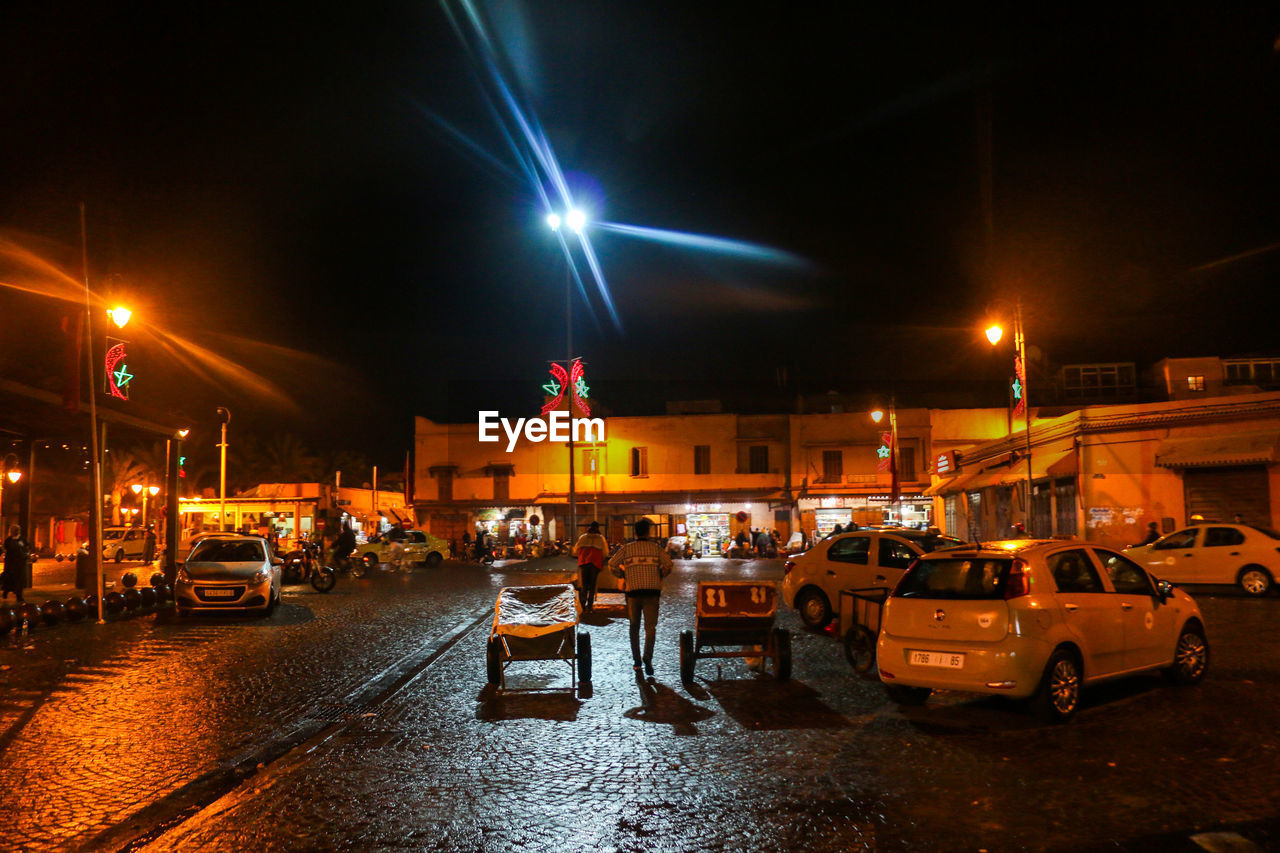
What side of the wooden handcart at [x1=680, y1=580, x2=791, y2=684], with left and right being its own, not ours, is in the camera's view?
back

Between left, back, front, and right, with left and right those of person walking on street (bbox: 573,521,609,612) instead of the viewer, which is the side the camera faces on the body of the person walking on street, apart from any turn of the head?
back

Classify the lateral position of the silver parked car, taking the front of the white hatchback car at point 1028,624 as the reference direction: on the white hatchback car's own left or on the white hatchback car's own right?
on the white hatchback car's own left

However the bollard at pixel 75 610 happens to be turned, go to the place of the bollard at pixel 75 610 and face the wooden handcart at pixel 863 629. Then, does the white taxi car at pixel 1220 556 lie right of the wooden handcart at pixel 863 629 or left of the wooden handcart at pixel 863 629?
left

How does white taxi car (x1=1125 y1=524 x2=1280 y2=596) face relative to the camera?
to the viewer's left

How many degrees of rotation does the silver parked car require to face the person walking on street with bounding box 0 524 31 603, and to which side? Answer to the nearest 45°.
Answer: approximately 135° to its right

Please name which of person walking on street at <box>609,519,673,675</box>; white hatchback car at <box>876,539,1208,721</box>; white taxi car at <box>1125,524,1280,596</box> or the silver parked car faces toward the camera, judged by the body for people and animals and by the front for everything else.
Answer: the silver parked car

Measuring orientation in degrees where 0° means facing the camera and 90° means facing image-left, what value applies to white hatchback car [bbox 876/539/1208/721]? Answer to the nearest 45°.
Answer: approximately 225°

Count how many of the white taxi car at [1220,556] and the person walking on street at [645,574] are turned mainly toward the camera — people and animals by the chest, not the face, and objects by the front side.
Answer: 0

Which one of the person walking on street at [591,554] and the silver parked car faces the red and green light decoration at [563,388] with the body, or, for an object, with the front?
the person walking on street

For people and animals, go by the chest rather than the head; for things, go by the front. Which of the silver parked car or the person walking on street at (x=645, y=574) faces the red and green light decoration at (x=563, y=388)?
the person walking on street

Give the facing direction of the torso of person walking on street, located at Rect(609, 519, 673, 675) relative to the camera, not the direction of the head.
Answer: away from the camera
